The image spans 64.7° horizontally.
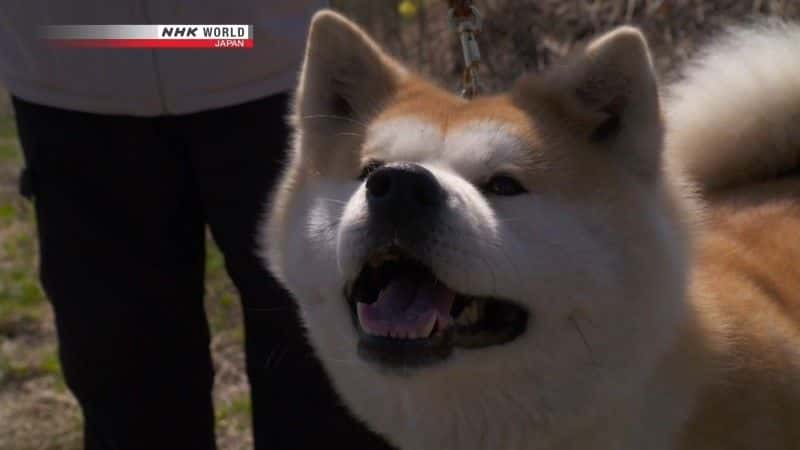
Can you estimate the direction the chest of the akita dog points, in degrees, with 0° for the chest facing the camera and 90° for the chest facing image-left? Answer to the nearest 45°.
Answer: approximately 45°
